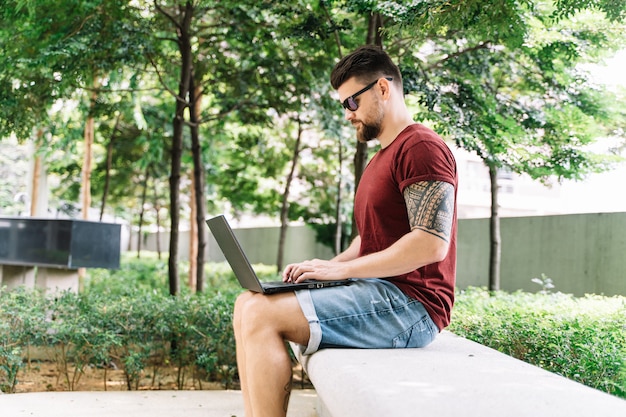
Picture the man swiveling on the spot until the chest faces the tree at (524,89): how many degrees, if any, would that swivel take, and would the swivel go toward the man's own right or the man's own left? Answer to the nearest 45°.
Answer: approximately 135° to the man's own right

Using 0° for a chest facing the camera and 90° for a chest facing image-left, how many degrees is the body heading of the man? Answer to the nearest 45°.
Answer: approximately 90°

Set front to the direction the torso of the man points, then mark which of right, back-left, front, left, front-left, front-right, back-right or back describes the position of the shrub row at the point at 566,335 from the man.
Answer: back-right

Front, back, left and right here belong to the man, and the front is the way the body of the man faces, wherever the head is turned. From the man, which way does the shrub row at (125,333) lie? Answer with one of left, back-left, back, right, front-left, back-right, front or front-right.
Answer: front-right
